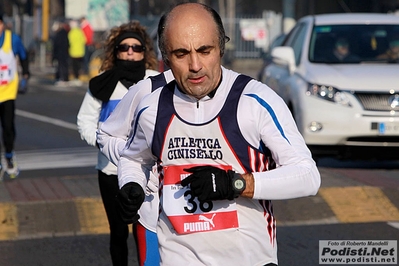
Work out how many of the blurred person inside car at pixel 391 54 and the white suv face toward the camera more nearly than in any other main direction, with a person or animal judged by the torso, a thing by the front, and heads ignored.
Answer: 2

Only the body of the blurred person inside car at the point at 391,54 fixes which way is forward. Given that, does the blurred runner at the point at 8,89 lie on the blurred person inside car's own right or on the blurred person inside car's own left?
on the blurred person inside car's own right

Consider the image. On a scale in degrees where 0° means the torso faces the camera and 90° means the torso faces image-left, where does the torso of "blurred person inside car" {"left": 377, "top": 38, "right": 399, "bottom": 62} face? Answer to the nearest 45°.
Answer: approximately 0°

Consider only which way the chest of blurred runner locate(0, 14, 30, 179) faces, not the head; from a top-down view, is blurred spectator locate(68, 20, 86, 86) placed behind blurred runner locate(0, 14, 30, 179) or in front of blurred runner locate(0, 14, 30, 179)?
behind

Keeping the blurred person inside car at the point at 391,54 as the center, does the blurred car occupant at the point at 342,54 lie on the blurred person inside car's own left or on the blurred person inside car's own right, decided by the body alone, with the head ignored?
on the blurred person inside car's own right

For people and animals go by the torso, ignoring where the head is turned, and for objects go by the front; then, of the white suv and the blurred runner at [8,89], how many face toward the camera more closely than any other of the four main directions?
2

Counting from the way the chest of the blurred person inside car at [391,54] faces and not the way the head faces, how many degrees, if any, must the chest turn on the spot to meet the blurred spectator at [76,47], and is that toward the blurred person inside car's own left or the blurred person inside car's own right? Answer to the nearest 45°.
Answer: approximately 135° to the blurred person inside car's own right

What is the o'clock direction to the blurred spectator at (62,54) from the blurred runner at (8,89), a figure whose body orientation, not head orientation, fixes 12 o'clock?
the blurred spectator at (62,54) is roughly at 6 o'clock from the blurred runner at (8,89).

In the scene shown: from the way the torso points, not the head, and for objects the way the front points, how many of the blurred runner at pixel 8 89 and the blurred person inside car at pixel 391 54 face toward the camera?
2
